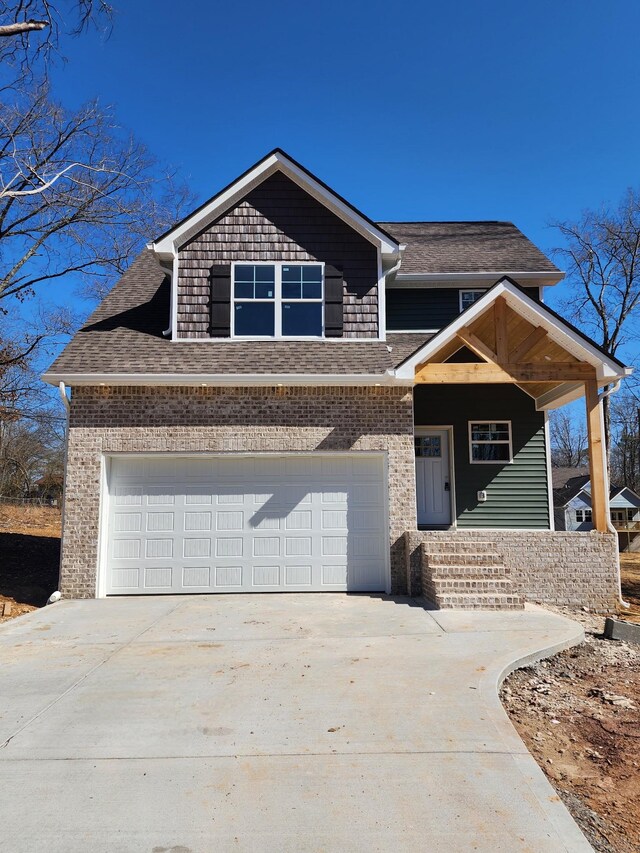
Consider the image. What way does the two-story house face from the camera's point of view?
toward the camera

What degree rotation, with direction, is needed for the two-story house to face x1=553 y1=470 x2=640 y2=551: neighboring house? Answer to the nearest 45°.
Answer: approximately 135° to its left
